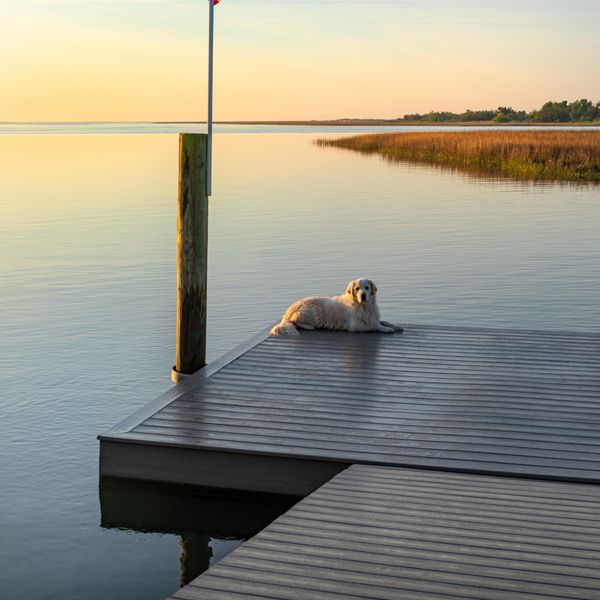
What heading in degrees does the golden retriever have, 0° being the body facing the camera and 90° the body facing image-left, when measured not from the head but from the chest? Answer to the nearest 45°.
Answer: approximately 270°

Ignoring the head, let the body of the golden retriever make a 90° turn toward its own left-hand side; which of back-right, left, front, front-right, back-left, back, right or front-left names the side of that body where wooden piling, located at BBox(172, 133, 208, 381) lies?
back-left

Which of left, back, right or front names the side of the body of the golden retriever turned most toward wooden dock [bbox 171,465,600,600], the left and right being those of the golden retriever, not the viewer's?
right
